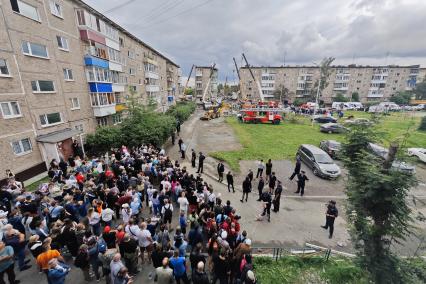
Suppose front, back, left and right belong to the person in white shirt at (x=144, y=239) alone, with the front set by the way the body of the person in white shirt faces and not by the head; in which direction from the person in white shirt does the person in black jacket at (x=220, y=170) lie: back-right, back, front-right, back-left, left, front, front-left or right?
front-right

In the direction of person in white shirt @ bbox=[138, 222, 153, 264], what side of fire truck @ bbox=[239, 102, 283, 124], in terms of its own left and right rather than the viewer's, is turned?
right

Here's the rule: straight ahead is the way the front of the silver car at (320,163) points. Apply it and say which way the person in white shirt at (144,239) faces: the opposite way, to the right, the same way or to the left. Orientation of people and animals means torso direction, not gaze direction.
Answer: the opposite way

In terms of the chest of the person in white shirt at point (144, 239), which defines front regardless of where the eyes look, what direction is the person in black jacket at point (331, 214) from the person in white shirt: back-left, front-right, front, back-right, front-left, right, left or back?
right

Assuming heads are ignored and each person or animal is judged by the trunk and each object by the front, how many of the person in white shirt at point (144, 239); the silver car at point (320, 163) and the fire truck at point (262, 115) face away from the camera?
1

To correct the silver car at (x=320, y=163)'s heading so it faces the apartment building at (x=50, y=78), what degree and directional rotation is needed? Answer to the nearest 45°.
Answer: approximately 90° to its right

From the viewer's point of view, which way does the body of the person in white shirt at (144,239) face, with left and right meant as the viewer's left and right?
facing away from the viewer

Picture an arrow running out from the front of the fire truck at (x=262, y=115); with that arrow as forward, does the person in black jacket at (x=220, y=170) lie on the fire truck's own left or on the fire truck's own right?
on the fire truck's own right

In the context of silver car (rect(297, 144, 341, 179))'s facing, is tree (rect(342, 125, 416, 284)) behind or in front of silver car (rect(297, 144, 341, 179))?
in front

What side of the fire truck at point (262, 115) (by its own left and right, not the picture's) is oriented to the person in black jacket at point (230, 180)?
right

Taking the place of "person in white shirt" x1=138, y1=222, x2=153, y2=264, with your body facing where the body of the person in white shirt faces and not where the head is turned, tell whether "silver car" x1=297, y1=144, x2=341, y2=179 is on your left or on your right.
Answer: on your right
